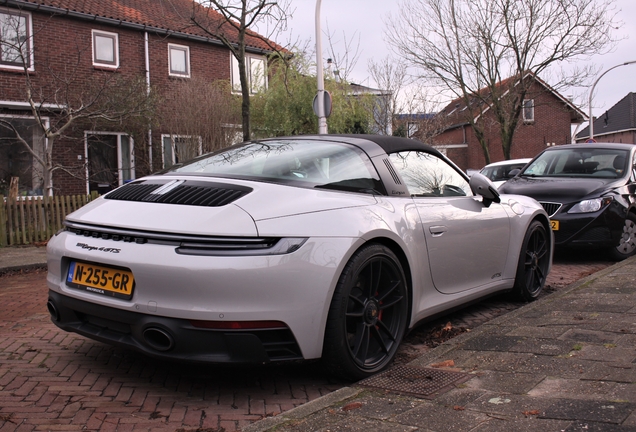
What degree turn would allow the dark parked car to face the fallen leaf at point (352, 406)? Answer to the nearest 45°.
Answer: approximately 45° to its left

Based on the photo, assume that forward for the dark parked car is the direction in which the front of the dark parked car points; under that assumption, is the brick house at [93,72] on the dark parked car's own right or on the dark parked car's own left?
on the dark parked car's own right

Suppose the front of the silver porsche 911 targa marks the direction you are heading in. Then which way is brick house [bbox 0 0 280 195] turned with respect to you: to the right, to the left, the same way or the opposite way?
to the right

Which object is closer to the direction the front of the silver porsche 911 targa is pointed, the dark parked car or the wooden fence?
the dark parked car

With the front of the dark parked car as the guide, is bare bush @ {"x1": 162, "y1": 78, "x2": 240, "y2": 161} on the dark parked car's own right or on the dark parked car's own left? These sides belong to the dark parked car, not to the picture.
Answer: on the dark parked car's own right

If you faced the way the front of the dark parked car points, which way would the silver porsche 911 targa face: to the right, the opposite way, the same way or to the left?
the opposite way

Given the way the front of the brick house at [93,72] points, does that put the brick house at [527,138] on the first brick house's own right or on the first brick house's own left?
on the first brick house's own left

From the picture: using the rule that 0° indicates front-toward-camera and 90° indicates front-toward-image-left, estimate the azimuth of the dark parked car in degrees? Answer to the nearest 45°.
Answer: approximately 45°

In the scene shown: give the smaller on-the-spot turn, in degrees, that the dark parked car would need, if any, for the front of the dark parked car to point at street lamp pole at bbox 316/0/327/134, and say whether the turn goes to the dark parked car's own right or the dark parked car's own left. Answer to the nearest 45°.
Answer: approximately 90° to the dark parked car's own right

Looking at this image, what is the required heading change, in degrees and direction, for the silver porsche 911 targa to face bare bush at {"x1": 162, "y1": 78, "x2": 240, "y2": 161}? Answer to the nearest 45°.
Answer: approximately 45° to its left

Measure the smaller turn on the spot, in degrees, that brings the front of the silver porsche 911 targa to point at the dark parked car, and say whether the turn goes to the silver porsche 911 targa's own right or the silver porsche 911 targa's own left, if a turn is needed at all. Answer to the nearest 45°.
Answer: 0° — it already faces it
